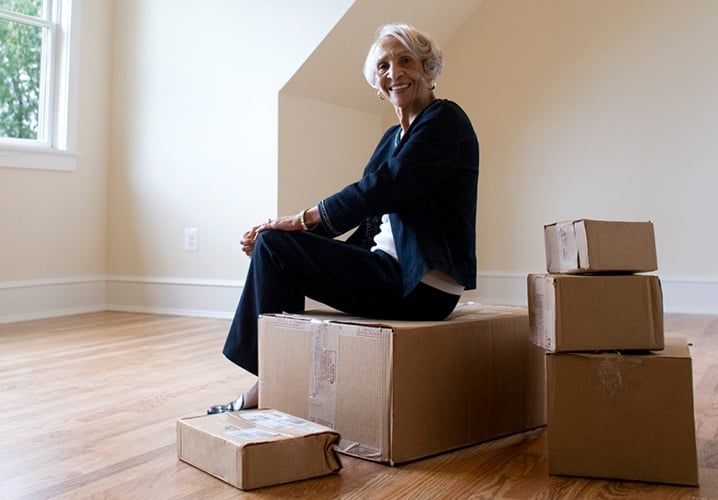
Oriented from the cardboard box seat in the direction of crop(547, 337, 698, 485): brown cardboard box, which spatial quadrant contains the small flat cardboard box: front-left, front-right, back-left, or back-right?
back-right

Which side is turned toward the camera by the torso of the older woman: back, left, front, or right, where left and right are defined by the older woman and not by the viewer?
left

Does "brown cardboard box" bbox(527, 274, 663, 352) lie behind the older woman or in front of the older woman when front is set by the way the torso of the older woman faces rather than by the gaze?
behind

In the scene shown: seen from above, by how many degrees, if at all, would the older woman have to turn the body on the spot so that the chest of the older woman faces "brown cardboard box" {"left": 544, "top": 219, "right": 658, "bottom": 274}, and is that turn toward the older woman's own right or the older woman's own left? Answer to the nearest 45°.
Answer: approximately 135° to the older woman's own left

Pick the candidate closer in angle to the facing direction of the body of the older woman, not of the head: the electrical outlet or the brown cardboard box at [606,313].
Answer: the electrical outlet

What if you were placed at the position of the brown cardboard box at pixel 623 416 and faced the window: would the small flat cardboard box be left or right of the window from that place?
left
